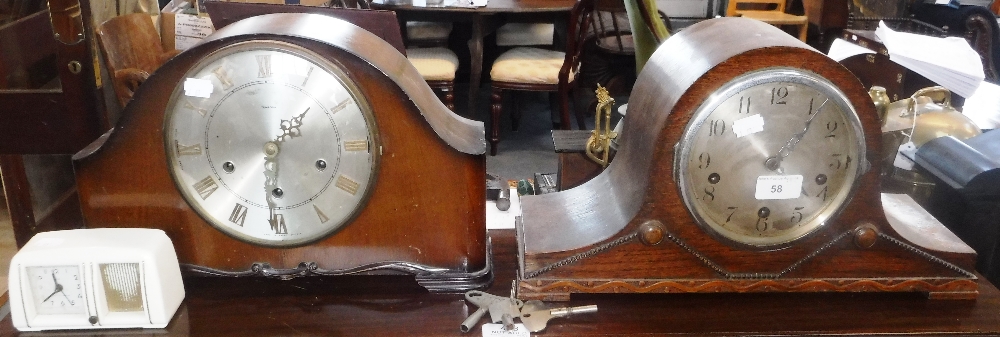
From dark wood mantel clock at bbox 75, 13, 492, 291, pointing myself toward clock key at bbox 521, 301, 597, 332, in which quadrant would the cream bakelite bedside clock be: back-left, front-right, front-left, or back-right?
back-right

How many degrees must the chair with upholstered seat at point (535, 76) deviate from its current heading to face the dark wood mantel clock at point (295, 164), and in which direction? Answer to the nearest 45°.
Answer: approximately 90° to its left

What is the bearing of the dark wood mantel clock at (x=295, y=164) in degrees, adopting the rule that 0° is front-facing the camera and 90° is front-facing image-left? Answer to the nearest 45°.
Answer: approximately 0°

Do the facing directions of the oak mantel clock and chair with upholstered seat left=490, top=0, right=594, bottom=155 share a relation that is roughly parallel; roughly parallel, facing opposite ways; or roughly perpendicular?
roughly perpendicular

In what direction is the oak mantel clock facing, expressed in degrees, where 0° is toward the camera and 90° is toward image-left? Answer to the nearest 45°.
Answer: approximately 0°

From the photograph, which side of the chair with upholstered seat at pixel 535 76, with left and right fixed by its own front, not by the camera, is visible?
left

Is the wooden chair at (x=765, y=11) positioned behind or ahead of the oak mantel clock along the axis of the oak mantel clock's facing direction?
behind

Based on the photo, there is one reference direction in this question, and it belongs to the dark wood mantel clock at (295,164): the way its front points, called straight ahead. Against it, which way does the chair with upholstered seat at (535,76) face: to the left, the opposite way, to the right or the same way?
to the right
